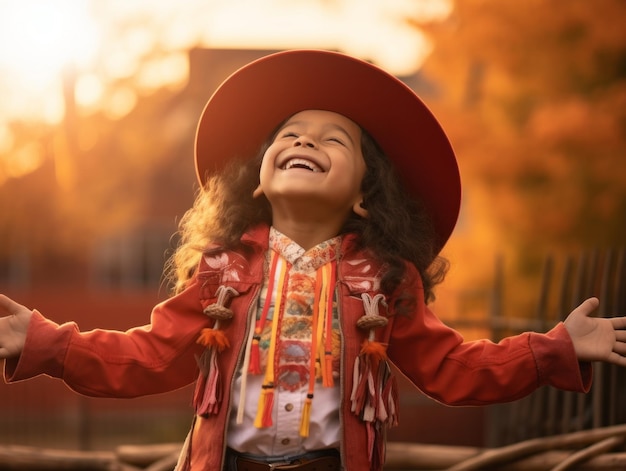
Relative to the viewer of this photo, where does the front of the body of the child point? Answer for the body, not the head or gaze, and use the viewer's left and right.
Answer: facing the viewer

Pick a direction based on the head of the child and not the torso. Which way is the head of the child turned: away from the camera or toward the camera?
toward the camera
